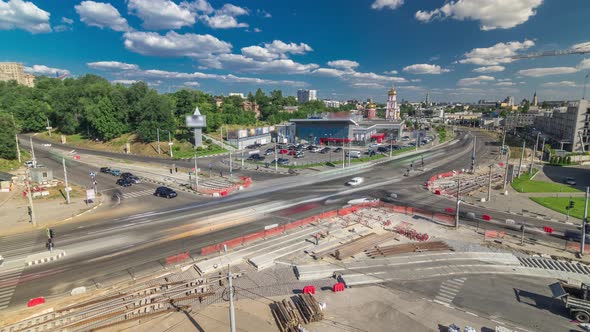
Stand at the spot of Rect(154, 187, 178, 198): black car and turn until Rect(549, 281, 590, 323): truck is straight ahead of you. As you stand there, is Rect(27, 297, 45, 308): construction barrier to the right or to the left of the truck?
right

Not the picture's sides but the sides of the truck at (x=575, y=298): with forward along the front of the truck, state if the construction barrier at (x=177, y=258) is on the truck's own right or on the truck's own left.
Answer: on the truck's own right
